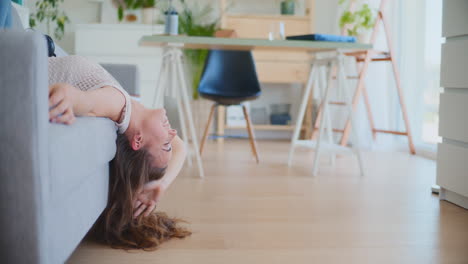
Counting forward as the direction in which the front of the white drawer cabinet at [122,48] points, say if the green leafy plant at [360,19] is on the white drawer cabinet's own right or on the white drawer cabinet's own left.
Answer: on the white drawer cabinet's own left

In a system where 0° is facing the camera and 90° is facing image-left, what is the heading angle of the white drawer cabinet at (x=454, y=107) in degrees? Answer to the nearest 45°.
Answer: approximately 45°

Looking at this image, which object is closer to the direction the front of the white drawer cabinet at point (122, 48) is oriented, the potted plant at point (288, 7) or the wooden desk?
the wooden desk

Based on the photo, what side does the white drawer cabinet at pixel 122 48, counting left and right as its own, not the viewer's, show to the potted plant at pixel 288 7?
left

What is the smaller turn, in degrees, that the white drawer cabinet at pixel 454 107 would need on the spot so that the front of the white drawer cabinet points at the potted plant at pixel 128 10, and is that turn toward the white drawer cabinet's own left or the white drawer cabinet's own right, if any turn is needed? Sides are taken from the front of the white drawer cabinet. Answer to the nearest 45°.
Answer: approximately 90° to the white drawer cabinet's own right

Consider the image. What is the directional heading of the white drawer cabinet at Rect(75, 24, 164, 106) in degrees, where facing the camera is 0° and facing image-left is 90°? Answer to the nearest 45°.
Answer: approximately 0°
